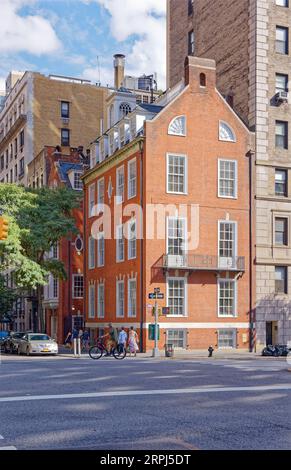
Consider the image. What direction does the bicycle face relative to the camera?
to the viewer's left

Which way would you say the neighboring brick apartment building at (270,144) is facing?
toward the camera

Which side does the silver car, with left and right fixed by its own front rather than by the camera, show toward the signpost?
left

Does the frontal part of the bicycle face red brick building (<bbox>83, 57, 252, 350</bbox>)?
no
